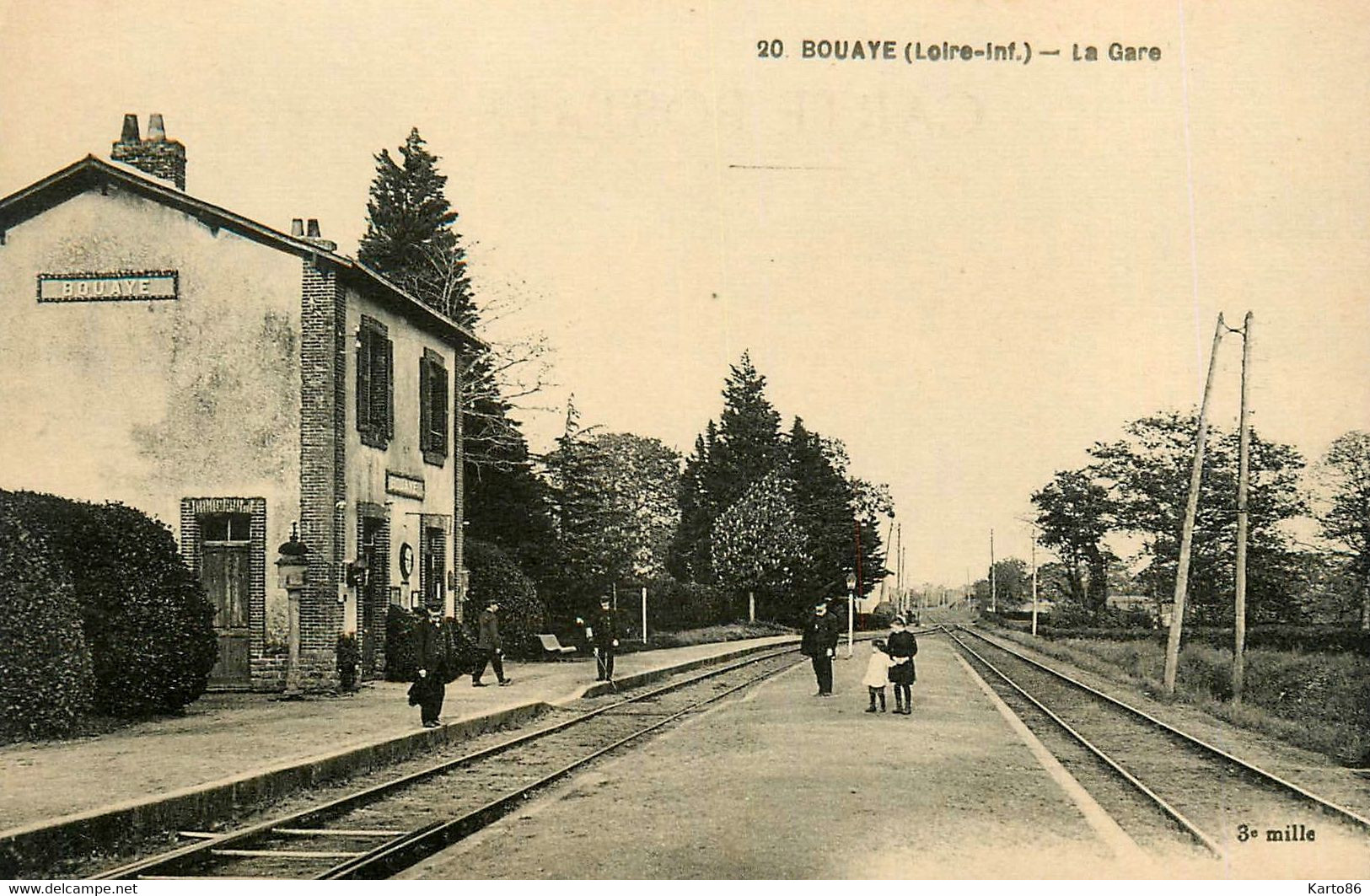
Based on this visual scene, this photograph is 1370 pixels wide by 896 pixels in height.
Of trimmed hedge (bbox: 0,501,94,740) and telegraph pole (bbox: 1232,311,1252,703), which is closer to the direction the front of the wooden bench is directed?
the telegraph pole

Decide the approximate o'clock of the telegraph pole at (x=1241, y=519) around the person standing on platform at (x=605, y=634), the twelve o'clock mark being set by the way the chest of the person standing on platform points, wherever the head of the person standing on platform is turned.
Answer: The telegraph pole is roughly at 9 o'clock from the person standing on platform.

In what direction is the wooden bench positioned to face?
to the viewer's right

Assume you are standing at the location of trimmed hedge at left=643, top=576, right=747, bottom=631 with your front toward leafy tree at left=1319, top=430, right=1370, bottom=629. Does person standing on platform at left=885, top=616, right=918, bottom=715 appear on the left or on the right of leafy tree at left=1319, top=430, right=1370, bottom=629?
right

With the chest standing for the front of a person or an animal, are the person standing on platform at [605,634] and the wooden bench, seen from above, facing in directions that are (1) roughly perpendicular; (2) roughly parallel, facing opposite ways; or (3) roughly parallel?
roughly perpendicular

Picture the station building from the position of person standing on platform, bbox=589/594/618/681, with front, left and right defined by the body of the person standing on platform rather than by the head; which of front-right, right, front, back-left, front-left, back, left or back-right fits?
front-right

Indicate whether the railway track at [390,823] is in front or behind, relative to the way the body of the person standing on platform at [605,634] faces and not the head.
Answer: in front

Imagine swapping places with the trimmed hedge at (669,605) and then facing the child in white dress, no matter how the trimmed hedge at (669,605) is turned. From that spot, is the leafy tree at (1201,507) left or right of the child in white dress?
left

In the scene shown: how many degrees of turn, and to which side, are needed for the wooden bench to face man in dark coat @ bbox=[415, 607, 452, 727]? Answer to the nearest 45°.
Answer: approximately 90° to its right
